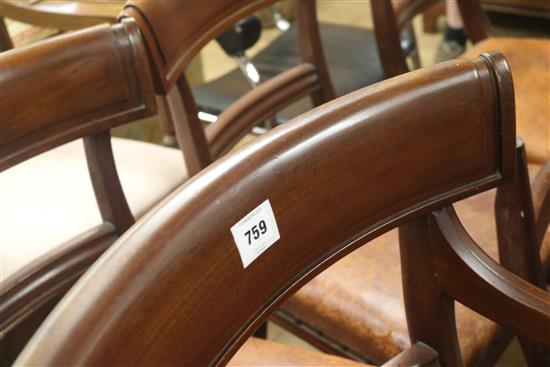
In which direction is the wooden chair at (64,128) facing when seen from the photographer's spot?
facing away from the viewer and to the right of the viewer
